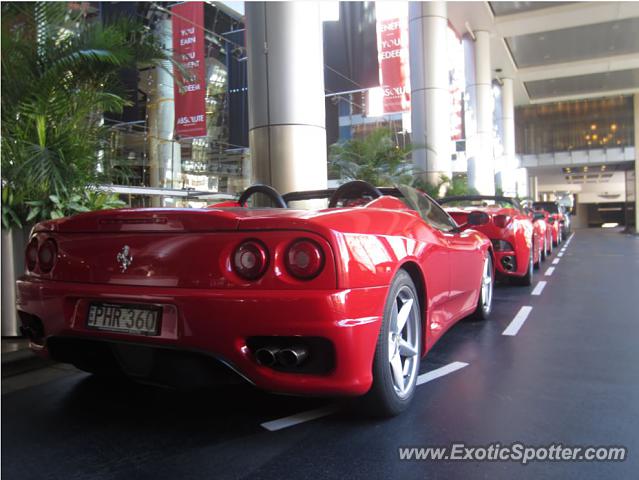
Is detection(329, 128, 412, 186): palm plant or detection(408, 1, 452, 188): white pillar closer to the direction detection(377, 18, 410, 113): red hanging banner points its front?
the palm plant

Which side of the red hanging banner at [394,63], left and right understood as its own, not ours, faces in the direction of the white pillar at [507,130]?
back

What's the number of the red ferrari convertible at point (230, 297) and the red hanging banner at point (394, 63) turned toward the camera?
1

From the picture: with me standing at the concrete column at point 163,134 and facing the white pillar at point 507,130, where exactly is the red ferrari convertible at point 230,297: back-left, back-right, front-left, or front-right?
back-right

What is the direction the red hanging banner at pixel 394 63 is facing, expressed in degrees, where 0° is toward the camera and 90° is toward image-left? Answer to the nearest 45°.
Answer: approximately 0°

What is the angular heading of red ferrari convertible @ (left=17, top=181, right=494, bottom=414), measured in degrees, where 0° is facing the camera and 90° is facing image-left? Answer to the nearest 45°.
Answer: approximately 225°

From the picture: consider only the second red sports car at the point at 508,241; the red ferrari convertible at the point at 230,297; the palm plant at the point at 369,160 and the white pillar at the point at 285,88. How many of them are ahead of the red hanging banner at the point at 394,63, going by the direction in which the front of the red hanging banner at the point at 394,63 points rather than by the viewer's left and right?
4

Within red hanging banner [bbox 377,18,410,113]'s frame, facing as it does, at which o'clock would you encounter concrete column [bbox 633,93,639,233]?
The concrete column is roughly at 7 o'clock from the red hanging banner.

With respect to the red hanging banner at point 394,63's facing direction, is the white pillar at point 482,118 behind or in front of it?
behind

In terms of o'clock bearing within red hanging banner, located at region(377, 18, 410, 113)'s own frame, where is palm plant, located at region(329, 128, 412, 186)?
The palm plant is roughly at 12 o'clock from the red hanging banner.
